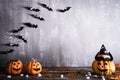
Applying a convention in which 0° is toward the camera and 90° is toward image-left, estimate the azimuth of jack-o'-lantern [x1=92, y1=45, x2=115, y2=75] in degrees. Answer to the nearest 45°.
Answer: approximately 0°

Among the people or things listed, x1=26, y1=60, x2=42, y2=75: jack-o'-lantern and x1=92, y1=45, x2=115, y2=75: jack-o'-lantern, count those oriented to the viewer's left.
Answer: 0

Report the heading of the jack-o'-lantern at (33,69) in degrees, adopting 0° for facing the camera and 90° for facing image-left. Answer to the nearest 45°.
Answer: approximately 315°

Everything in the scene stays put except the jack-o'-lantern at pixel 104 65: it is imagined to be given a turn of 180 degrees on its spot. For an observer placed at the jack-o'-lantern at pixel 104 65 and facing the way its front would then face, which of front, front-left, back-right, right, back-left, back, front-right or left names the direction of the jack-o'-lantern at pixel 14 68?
left

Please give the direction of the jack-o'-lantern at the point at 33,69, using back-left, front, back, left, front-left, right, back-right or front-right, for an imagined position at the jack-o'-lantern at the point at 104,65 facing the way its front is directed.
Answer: right
